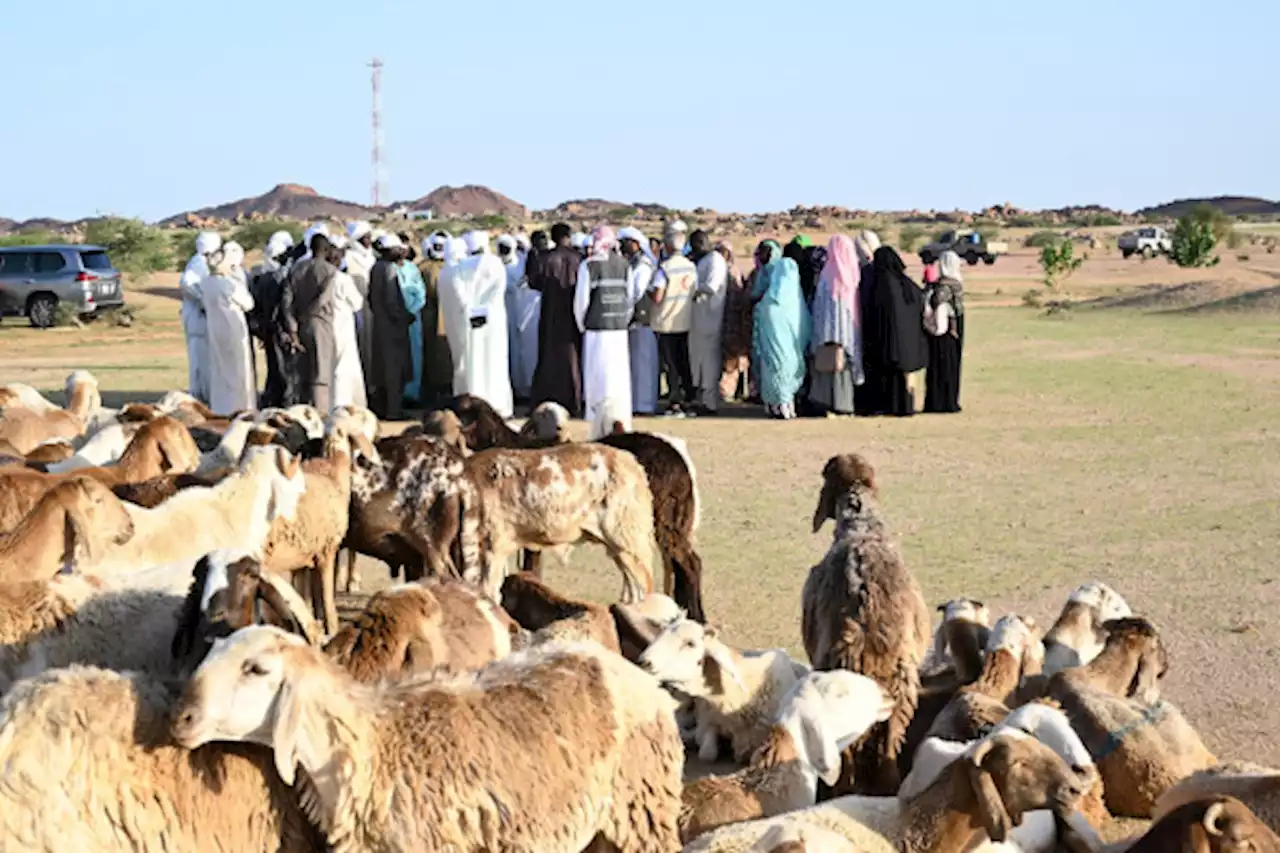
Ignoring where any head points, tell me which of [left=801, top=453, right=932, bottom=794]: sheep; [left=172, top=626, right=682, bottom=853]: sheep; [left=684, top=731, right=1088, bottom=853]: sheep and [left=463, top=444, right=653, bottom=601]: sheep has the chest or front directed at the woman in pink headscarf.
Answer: [left=801, top=453, right=932, bottom=794]: sheep

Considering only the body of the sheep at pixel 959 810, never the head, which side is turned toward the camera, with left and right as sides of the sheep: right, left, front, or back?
right

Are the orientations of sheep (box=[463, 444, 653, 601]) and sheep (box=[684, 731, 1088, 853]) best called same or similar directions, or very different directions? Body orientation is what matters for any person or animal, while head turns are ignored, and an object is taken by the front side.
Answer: very different directions

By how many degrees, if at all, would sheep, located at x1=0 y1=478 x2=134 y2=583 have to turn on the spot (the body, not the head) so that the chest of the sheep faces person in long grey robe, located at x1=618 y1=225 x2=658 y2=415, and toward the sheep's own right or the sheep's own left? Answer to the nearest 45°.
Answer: approximately 45° to the sheep's own left

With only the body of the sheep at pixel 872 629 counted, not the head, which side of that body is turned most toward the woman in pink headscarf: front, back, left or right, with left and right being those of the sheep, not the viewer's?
front

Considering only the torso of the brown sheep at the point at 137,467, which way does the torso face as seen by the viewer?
to the viewer's right

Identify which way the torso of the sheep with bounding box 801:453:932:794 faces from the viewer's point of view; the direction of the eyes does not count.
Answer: away from the camera

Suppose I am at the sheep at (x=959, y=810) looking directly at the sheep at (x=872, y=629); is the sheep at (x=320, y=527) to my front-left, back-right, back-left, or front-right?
front-left

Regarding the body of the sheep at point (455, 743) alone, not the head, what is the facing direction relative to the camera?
to the viewer's left

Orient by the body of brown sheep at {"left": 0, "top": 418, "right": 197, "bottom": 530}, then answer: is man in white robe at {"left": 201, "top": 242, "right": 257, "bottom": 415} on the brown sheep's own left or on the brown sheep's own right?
on the brown sheep's own left

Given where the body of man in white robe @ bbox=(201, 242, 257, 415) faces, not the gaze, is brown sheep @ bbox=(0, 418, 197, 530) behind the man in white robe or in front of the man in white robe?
behind
